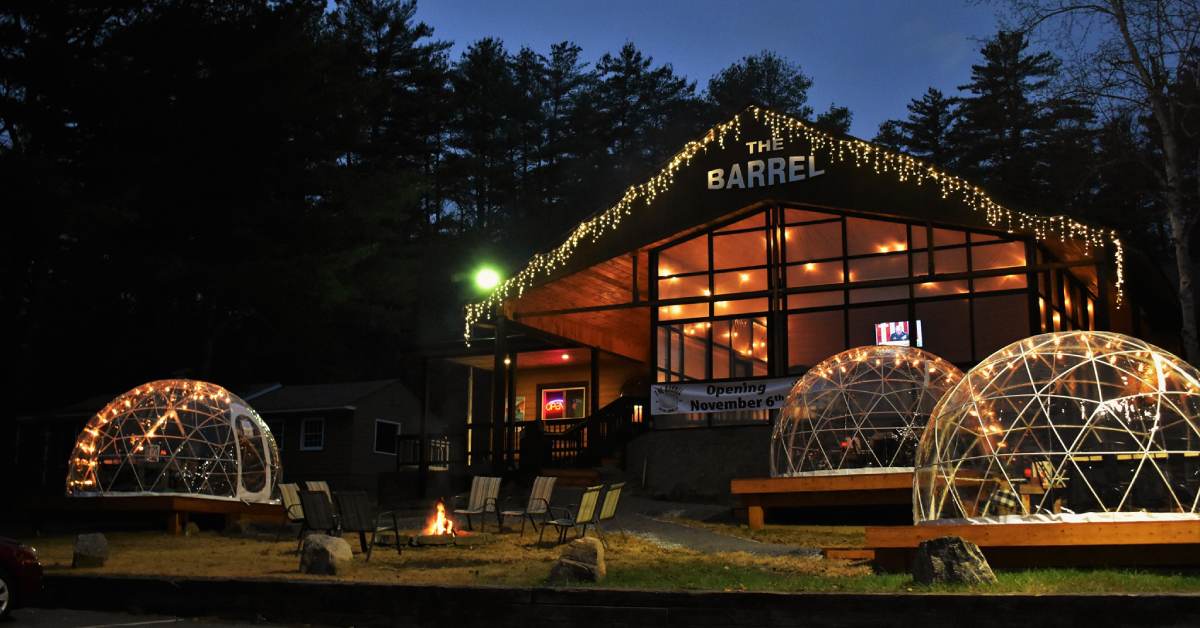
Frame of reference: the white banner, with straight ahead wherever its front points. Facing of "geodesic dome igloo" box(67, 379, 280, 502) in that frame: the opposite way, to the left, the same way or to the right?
to the left

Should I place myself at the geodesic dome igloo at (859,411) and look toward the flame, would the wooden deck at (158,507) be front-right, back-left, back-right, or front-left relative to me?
front-right

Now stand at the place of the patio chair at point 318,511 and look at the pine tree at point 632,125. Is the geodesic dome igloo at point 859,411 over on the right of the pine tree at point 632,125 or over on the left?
right

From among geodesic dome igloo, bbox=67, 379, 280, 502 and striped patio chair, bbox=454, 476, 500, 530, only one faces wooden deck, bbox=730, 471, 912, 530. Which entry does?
the geodesic dome igloo

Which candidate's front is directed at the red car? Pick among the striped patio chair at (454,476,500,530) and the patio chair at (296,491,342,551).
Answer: the striped patio chair at (454,476,500,530)

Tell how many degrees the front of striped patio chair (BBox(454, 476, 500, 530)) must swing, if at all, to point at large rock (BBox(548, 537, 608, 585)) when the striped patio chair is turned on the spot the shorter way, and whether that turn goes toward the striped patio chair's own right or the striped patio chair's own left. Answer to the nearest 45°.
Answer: approximately 45° to the striped patio chair's own left

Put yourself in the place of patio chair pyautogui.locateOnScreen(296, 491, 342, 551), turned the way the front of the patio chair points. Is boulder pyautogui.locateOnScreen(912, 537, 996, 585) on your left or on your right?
on your right

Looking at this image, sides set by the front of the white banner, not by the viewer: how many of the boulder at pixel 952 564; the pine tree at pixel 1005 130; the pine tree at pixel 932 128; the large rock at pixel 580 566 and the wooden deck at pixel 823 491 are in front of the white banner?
3

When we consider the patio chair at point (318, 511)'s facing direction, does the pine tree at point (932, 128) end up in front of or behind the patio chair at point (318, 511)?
in front

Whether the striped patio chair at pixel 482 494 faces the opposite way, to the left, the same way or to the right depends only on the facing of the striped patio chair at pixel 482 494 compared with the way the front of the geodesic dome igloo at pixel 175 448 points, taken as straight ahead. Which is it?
to the right

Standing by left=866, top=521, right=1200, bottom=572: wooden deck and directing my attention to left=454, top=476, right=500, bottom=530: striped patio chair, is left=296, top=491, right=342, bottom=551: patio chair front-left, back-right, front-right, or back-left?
front-left

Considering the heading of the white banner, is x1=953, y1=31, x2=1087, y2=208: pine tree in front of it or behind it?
behind

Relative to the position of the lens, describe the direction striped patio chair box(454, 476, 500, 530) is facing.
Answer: facing the viewer and to the left of the viewer

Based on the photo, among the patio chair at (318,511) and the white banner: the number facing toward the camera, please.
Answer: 1

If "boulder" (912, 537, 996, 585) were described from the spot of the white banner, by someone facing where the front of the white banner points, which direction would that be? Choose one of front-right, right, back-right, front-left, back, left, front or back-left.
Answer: front

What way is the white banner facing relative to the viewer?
toward the camera

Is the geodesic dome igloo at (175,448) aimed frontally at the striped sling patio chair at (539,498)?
yes

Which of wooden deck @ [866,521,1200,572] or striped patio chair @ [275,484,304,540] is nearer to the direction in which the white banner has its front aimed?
the wooden deck

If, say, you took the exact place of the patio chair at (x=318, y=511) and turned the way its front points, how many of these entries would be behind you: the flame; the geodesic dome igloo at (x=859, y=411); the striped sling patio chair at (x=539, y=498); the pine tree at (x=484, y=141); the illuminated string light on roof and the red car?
1

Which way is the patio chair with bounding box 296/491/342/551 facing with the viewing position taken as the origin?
facing away from the viewer and to the right of the viewer

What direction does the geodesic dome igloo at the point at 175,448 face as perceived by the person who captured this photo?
facing the viewer and to the right of the viewer
